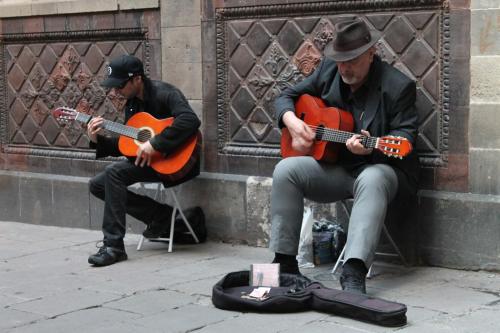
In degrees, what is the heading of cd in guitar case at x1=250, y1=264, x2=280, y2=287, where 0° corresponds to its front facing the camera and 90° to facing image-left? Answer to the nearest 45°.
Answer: approximately 0°

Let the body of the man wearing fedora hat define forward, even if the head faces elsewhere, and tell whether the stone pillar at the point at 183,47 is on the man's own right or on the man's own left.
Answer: on the man's own right

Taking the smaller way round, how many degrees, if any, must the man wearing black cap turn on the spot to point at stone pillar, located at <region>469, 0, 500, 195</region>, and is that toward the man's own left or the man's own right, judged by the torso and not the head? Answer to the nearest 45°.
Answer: approximately 90° to the man's own left

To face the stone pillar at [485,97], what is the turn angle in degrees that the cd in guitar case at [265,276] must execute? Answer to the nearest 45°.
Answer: approximately 90° to its left
